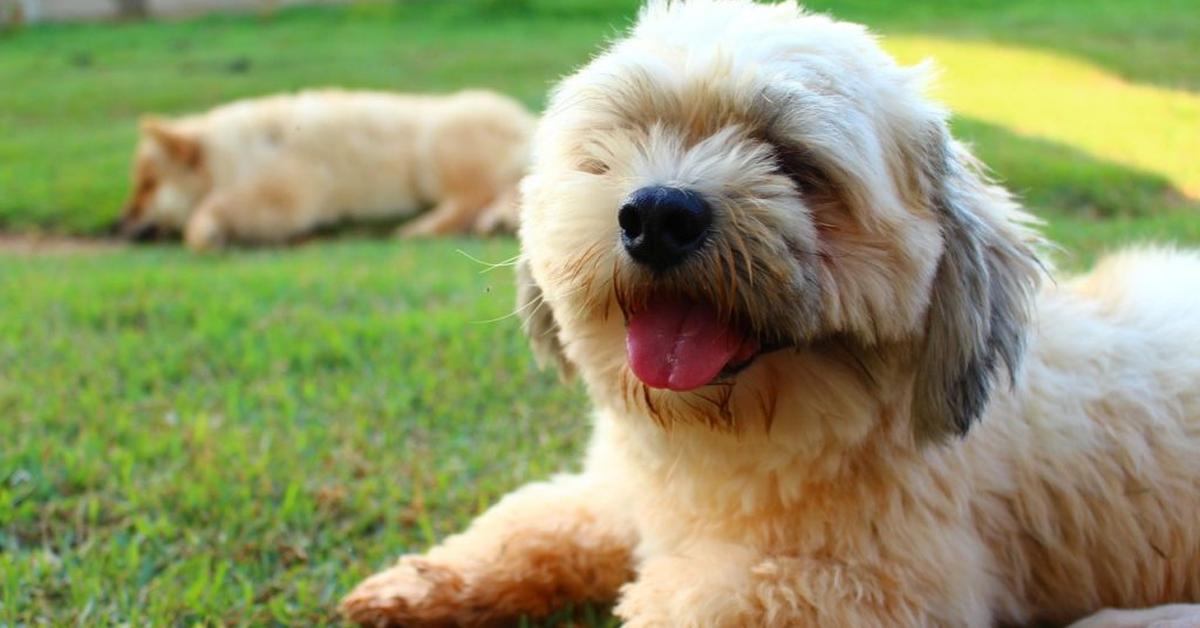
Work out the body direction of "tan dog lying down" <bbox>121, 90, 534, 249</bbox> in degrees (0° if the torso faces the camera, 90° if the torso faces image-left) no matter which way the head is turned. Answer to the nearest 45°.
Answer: approximately 90°

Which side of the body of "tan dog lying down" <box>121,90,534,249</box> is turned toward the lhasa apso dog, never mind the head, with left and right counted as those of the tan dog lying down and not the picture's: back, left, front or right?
left

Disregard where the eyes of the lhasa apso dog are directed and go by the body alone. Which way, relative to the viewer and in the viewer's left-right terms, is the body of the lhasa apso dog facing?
facing the viewer and to the left of the viewer

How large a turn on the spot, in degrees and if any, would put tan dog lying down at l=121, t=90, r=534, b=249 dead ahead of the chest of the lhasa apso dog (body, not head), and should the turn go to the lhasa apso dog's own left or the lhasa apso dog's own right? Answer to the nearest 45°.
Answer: approximately 90° to the lhasa apso dog's own right

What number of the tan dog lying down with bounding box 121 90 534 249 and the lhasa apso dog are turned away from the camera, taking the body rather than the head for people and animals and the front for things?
0
